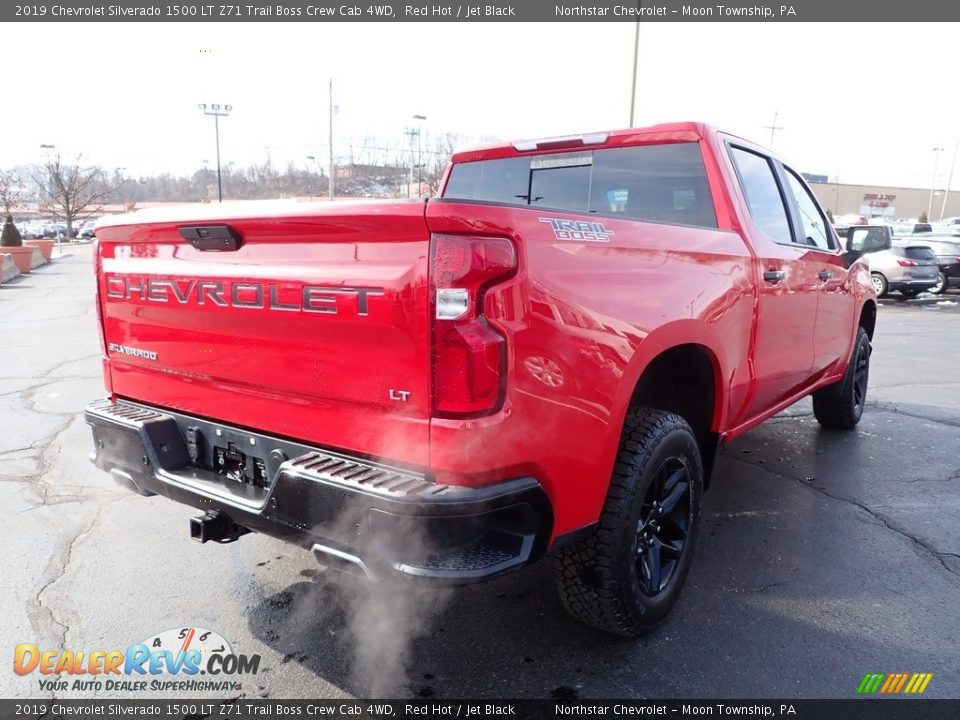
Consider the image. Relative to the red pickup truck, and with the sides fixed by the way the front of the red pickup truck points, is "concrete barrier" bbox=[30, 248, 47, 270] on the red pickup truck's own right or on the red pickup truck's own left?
on the red pickup truck's own left

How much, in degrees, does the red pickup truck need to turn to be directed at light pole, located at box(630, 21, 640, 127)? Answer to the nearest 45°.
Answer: approximately 45° to its left

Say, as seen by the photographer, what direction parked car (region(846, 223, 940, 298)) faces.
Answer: facing away from the viewer and to the left of the viewer

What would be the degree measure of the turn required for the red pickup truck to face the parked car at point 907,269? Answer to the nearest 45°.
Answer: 0° — it already faces it

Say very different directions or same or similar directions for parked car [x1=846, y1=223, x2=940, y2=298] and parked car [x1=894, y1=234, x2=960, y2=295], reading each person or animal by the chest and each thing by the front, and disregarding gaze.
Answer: same or similar directions

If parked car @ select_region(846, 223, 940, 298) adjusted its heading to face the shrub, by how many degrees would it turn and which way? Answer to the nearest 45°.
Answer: approximately 45° to its left

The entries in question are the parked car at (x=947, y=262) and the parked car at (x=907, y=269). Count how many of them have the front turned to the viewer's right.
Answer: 0

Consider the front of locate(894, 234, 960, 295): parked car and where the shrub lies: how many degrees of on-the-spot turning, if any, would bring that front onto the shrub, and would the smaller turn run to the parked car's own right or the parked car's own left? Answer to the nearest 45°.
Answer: approximately 45° to the parked car's own left

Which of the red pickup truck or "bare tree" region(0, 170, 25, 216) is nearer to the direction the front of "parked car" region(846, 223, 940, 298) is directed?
the bare tree

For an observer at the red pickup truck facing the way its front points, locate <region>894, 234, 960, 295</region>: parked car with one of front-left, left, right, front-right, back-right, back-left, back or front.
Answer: front

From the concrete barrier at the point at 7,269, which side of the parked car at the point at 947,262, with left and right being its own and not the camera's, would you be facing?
left

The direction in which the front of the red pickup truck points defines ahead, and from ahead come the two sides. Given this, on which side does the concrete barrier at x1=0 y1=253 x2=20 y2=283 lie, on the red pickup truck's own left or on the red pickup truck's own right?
on the red pickup truck's own left

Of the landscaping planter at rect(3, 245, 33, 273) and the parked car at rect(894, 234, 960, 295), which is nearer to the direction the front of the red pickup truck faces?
the parked car

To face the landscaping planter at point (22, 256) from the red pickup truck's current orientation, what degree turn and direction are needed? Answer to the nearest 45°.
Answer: approximately 90° to its left

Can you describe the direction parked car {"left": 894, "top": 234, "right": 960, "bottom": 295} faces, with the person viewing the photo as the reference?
facing away from the viewer and to the left of the viewer

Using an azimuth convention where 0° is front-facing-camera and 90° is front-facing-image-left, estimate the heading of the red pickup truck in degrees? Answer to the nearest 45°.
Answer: approximately 225°
